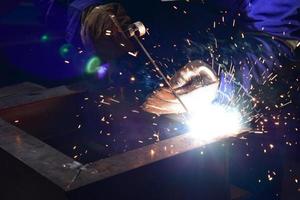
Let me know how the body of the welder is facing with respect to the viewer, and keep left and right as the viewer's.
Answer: facing the viewer

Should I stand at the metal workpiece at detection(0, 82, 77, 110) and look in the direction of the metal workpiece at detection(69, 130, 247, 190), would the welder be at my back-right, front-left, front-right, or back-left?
front-left
